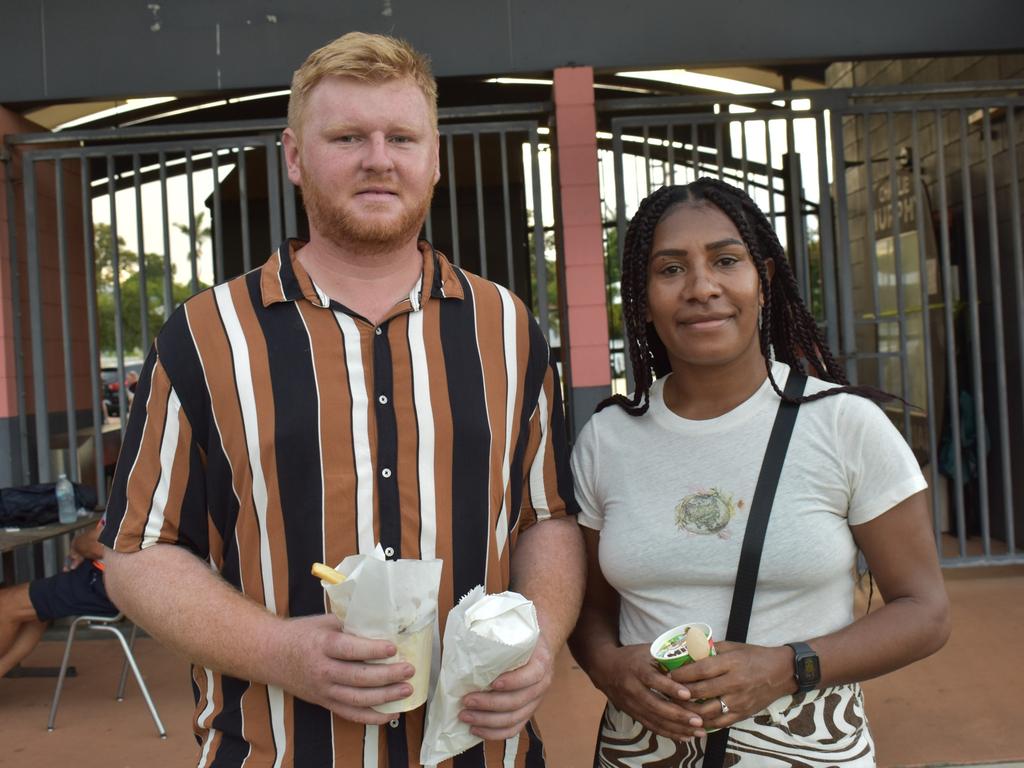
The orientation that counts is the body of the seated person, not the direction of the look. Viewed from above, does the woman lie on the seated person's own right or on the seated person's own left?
on the seated person's own left

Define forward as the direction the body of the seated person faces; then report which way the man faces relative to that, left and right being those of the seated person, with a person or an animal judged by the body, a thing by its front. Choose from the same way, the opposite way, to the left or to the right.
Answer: to the left

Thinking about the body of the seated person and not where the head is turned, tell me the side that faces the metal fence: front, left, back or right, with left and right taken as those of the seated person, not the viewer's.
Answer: right

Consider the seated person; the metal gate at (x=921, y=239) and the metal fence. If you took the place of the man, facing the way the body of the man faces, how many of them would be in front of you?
0

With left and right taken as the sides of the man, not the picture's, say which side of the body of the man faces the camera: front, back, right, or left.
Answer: front

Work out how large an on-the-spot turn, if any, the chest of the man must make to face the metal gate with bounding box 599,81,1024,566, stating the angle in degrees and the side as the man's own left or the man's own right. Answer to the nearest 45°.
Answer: approximately 135° to the man's own left

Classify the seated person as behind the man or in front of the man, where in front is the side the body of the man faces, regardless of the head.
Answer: behind

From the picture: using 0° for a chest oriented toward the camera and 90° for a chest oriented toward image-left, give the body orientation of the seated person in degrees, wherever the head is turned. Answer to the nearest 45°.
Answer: approximately 90°

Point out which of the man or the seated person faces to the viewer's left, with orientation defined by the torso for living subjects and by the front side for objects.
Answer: the seated person

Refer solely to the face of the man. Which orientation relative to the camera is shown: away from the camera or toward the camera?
toward the camera
